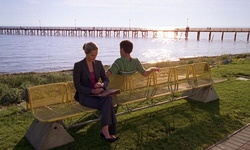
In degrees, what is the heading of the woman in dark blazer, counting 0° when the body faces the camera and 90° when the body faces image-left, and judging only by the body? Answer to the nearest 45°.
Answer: approximately 315°
